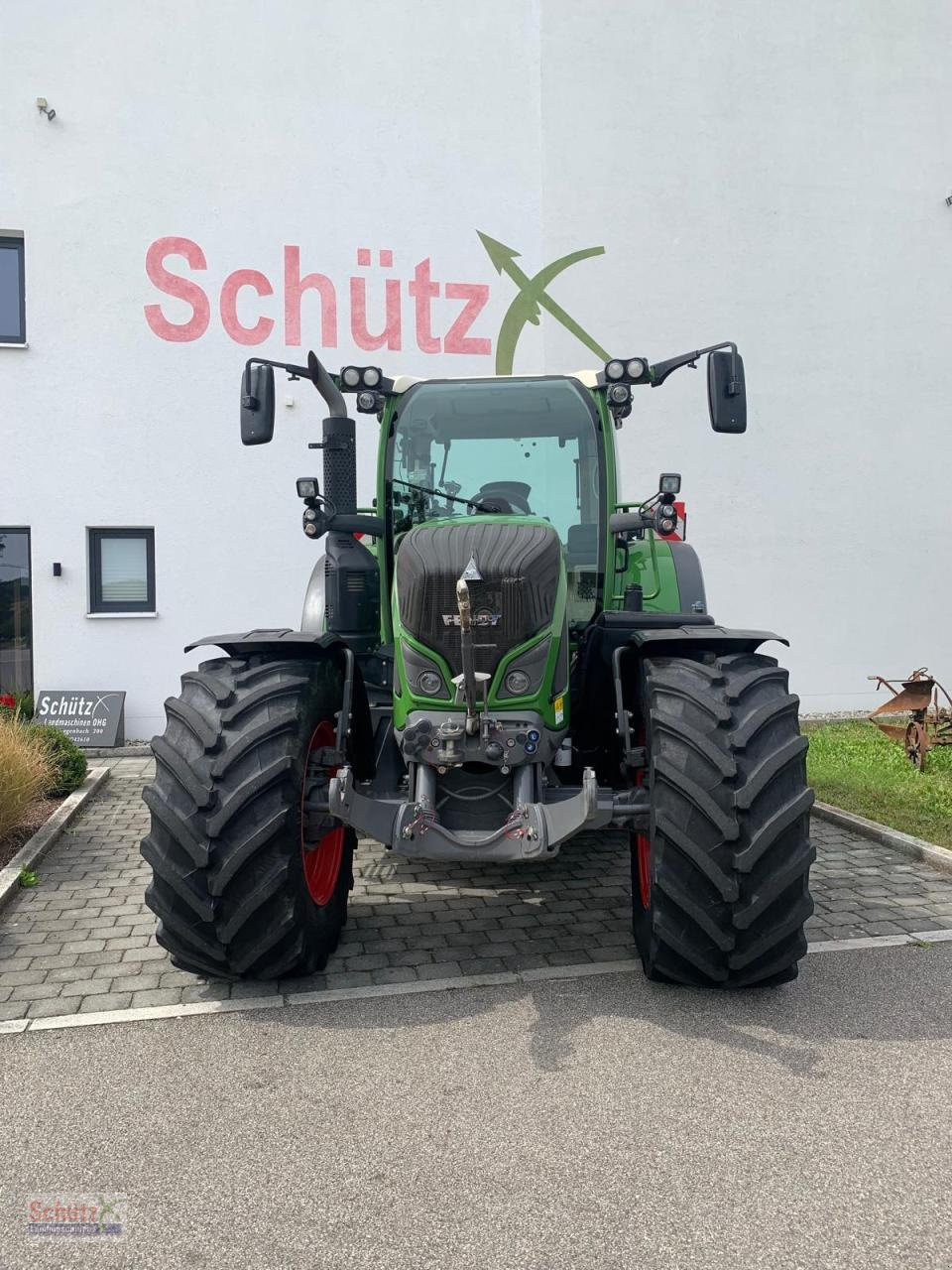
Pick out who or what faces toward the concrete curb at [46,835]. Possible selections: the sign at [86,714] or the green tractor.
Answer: the sign

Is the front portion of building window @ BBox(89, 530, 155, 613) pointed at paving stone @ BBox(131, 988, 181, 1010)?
yes

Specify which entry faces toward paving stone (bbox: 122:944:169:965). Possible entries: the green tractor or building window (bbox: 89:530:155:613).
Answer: the building window

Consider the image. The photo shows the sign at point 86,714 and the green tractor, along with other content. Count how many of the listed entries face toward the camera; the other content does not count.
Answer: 2

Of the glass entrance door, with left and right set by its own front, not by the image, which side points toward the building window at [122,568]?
left

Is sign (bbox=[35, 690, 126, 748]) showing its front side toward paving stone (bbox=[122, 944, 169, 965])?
yes

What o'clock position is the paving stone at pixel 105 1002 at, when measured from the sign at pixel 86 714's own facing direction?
The paving stone is roughly at 12 o'clock from the sign.

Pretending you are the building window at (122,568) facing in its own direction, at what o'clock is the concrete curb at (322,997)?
The concrete curb is roughly at 12 o'clock from the building window.
